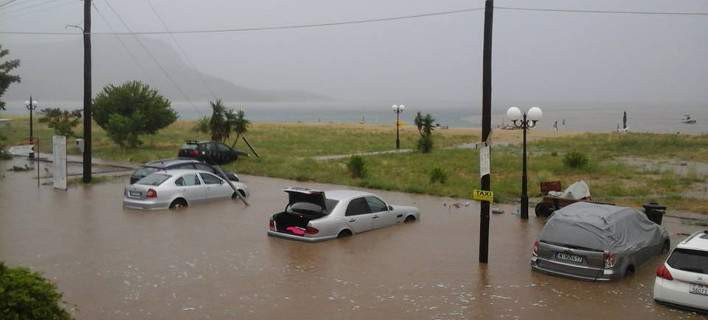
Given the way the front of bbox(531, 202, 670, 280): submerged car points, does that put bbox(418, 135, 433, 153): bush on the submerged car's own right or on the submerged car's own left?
on the submerged car's own left

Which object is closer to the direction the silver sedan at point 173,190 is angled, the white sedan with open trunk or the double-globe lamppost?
the double-globe lamppost

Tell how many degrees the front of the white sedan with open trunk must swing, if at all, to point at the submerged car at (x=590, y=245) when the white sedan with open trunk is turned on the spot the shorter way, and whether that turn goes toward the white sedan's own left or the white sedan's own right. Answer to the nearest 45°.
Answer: approximately 90° to the white sedan's own right

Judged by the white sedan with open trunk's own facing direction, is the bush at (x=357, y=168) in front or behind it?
in front

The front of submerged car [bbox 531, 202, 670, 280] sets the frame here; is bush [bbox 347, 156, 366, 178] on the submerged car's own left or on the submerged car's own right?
on the submerged car's own left

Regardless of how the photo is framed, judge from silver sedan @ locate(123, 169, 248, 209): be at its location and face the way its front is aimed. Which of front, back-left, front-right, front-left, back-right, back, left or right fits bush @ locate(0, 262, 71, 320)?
back-right

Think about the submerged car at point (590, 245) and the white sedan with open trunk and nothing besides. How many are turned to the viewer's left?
0

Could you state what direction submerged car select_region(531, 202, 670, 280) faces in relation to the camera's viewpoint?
facing away from the viewer and to the right of the viewer

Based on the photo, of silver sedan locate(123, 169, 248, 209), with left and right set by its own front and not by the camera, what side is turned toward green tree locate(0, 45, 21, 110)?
left

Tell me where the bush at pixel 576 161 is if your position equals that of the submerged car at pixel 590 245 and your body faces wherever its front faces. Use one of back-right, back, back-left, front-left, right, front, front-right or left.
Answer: front-left

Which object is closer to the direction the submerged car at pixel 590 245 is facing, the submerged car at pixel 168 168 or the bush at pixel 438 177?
the bush

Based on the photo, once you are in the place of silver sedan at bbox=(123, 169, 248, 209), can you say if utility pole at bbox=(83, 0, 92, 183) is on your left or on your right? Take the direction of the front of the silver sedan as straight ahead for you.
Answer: on your left

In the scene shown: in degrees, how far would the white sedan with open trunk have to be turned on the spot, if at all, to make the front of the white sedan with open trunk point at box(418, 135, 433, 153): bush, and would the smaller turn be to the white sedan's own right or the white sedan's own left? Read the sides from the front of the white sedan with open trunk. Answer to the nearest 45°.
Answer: approximately 45° to the white sedan's own left

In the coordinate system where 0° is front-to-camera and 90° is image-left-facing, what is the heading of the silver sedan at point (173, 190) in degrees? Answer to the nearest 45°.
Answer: approximately 225°

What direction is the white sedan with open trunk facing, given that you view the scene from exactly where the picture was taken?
facing away from the viewer and to the right of the viewer
